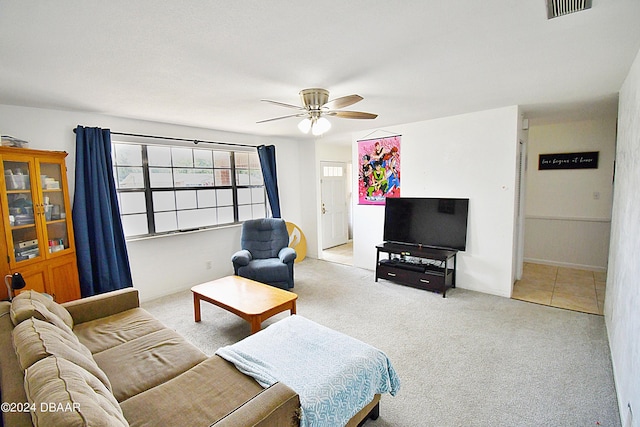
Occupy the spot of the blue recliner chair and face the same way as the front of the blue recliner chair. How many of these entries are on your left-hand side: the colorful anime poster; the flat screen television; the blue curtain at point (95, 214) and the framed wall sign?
3

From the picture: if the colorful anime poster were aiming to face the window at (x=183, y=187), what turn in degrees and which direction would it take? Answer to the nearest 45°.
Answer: approximately 45° to its right

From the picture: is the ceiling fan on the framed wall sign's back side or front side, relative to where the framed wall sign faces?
on the front side

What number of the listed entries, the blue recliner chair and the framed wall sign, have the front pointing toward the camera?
2

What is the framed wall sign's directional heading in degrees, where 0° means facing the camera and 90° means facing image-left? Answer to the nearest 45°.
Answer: approximately 0°

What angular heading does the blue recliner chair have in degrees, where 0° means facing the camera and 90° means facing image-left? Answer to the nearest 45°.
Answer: approximately 0°

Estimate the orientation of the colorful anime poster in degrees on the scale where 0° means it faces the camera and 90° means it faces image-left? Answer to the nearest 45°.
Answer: approximately 45°

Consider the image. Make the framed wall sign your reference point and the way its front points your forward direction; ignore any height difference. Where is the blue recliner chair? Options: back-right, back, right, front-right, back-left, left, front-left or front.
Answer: front-right

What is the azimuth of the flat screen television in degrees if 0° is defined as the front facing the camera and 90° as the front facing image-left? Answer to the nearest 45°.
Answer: approximately 45°

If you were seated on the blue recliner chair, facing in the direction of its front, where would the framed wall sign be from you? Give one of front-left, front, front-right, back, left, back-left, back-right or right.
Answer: left

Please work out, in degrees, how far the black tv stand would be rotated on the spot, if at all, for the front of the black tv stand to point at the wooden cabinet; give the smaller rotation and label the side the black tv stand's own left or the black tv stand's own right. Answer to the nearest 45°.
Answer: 0° — it already faces it
